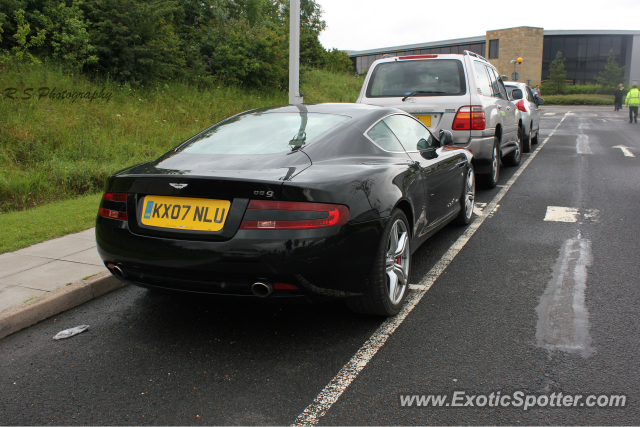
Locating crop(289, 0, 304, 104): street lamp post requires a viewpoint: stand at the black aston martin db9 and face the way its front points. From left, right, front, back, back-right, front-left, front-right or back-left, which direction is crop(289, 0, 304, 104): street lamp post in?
front-left

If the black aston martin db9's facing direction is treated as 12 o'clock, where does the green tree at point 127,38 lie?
The green tree is roughly at 10 o'clock from the black aston martin db9.

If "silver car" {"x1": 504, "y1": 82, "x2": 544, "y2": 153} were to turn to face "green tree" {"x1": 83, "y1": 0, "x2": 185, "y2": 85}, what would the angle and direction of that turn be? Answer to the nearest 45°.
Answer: approximately 90° to its left

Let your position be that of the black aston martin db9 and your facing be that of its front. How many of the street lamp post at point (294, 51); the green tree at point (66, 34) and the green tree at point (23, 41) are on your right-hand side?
0

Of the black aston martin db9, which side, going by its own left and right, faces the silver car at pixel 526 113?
front

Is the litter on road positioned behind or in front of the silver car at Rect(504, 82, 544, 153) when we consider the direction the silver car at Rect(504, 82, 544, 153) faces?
behind

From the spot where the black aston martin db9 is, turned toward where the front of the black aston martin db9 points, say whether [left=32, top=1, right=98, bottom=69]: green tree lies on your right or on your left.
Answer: on your left

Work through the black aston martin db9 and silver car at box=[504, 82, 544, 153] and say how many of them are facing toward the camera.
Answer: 0

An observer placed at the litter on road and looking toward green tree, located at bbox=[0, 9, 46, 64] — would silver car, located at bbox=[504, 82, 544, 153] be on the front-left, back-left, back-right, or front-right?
front-right

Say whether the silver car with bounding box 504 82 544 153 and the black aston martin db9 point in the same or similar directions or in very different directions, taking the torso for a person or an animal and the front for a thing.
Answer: same or similar directions

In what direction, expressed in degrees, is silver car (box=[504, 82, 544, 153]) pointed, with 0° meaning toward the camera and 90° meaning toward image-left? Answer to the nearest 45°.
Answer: approximately 180°

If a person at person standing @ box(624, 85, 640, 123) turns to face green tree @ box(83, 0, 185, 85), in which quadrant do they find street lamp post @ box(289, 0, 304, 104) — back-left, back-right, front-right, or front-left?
front-left

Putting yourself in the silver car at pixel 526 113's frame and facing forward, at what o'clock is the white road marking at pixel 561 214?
The white road marking is roughly at 6 o'clock from the silver car.

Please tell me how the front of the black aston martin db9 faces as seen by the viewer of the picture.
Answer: facing away from the viewer and to the right of the viewer
